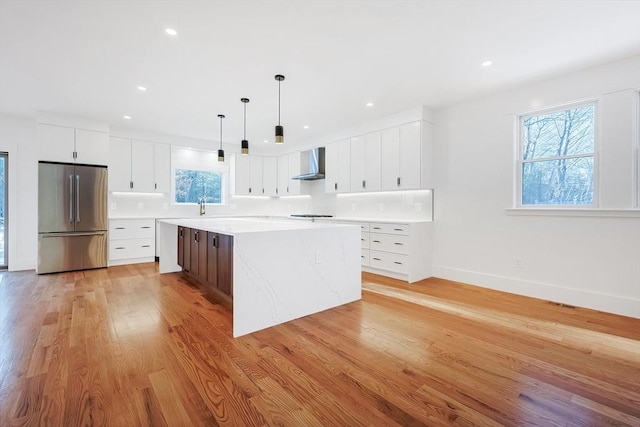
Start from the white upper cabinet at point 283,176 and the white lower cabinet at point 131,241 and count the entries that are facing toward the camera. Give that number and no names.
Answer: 2

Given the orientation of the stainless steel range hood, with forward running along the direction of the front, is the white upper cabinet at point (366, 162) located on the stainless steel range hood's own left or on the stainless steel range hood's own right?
on the stainless steel range hood's own left

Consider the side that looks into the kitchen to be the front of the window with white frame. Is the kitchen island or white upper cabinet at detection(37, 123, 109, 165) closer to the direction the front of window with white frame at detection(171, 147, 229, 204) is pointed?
the kitchen island

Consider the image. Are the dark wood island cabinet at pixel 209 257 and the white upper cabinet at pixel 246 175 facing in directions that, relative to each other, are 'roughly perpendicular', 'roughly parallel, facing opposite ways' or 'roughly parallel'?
roughly perpendicular

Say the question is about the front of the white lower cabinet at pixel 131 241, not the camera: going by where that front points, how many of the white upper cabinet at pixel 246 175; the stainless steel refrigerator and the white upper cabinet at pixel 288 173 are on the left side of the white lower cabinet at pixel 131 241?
2

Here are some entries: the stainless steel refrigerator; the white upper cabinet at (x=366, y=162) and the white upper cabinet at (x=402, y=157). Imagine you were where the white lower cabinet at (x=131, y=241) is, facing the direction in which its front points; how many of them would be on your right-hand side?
1

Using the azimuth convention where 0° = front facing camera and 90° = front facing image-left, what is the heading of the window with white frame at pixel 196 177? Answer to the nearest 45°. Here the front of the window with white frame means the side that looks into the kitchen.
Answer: approximately 0°

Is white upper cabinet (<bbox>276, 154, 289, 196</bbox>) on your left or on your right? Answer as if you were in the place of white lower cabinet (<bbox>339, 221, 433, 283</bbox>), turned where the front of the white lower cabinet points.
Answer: on your right

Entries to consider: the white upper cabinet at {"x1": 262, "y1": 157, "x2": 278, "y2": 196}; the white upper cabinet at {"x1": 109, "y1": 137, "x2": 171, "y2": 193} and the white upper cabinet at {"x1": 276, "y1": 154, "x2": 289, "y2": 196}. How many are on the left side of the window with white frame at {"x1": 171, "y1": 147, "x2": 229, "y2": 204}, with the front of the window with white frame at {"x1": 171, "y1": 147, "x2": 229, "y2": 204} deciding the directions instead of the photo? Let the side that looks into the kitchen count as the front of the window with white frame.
2

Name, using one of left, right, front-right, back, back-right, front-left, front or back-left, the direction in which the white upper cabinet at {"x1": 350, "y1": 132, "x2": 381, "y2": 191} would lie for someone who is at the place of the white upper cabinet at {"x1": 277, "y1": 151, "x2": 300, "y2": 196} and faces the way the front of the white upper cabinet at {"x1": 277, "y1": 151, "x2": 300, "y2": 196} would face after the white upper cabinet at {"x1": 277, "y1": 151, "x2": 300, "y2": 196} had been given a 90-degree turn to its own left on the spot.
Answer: front

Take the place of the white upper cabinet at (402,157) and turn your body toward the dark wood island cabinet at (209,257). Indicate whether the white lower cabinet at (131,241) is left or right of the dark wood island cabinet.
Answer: right

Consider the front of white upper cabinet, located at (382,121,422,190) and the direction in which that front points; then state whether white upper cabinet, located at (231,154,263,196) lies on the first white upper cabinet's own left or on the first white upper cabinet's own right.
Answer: on the first white upper cabinet's own right

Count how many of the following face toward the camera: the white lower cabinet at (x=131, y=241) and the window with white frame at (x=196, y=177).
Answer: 2

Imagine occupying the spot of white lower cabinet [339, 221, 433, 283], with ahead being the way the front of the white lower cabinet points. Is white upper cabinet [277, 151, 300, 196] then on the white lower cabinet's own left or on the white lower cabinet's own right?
on the white lower cabinet's own right
